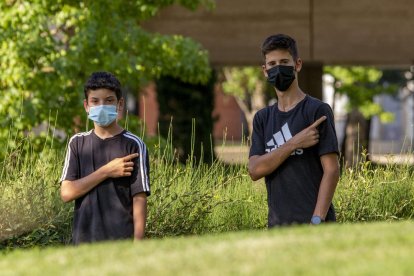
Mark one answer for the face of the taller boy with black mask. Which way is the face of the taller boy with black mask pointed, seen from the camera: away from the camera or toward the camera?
toward the camera

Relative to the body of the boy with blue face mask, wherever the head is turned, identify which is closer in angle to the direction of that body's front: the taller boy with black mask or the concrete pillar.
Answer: the taller boy with black mask

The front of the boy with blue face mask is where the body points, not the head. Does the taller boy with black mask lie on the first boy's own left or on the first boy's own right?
on the first boy's own left

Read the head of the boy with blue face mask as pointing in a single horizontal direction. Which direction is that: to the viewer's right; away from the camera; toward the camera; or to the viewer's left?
toward the camera

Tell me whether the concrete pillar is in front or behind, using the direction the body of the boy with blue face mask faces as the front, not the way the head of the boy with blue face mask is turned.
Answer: behind

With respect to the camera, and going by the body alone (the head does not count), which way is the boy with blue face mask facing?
toward the camera
